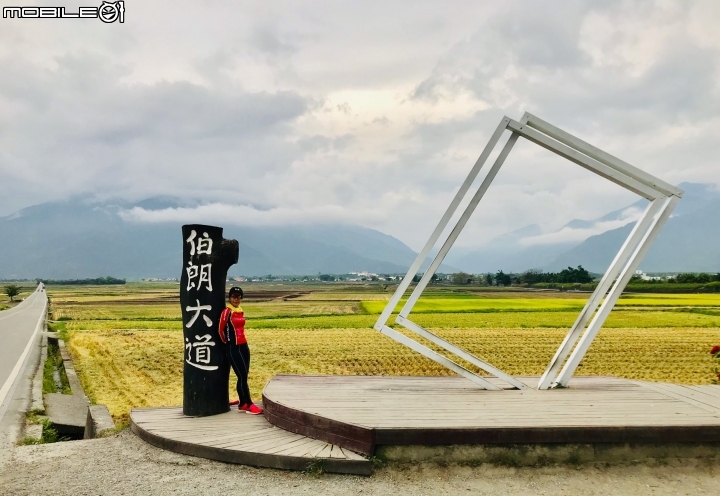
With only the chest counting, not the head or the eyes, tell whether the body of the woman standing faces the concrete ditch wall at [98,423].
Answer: no

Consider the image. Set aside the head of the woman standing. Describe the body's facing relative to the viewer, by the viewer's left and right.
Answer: facing the viewer and to the right of the viewer

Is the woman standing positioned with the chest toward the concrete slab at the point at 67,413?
no

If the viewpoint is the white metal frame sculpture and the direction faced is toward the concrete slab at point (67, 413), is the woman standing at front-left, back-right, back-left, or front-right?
front-left

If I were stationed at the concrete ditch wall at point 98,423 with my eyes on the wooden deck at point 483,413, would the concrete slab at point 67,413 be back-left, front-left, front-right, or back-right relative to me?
back-left
